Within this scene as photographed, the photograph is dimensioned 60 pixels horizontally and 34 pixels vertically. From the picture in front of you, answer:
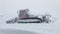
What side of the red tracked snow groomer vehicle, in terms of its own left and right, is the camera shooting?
left
